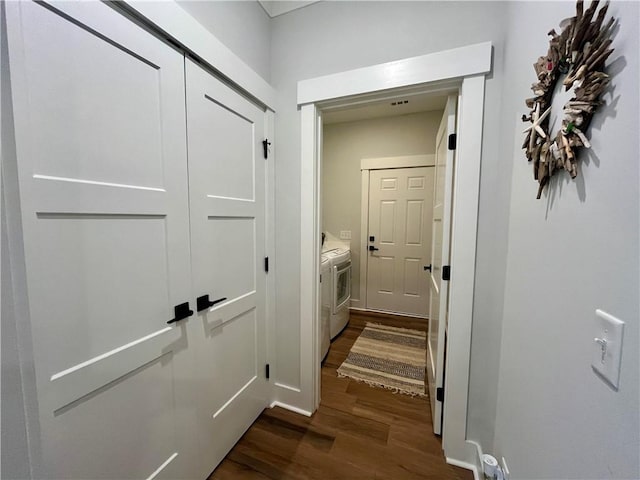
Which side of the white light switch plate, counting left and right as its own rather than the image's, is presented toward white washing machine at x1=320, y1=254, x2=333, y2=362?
right

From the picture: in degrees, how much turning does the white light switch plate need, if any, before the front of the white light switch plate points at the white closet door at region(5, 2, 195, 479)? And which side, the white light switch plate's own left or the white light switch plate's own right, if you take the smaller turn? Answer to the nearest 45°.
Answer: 0° — it already faces it

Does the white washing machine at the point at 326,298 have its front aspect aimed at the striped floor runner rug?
yes

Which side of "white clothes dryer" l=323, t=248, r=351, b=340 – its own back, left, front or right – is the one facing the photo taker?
right

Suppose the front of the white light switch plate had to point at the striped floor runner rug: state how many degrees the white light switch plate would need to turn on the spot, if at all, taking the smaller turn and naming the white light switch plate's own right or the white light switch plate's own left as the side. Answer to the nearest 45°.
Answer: approximately 90° to the white light switch plate's own right

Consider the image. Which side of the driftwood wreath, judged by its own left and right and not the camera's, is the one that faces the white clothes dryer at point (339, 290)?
right

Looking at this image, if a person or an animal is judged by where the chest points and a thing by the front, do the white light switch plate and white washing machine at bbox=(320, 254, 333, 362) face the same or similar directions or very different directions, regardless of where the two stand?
very different directions

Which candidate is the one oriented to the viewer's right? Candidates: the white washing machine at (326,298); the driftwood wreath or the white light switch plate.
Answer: the white washing machine

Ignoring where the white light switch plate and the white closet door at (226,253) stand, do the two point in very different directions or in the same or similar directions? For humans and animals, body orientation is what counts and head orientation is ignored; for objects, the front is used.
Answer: very different directions

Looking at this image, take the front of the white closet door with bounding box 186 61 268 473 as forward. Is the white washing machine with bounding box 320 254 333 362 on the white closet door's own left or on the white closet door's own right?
on the white closet door's own left

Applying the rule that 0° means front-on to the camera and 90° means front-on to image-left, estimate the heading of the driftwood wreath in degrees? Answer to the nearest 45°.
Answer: approximately 45°

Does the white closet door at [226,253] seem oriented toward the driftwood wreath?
yes

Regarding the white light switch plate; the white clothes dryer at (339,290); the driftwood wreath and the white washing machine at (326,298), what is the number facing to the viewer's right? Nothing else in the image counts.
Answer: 2

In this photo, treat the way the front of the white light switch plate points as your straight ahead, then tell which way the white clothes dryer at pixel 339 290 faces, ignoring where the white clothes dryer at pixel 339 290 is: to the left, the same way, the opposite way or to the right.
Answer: the opposite way
